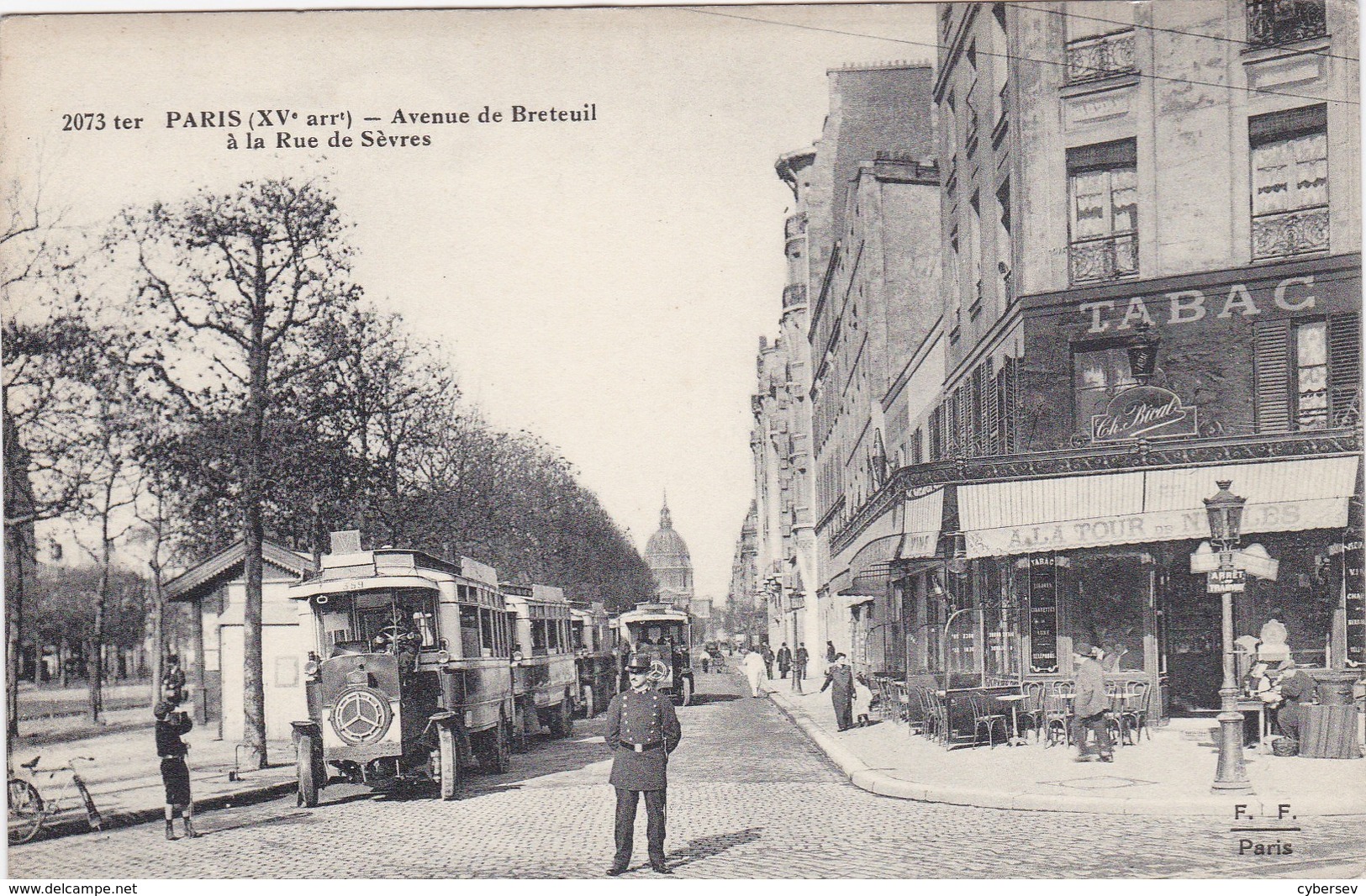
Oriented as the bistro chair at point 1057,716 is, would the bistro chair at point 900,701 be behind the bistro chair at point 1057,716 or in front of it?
in front

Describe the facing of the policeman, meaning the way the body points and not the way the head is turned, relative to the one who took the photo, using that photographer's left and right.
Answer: facing the viewer

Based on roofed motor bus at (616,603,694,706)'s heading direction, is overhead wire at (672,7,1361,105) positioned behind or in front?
in front

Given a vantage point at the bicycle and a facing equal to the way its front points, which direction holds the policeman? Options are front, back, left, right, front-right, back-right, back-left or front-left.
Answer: front-right

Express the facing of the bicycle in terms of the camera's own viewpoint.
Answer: facing to the right of the viewer
